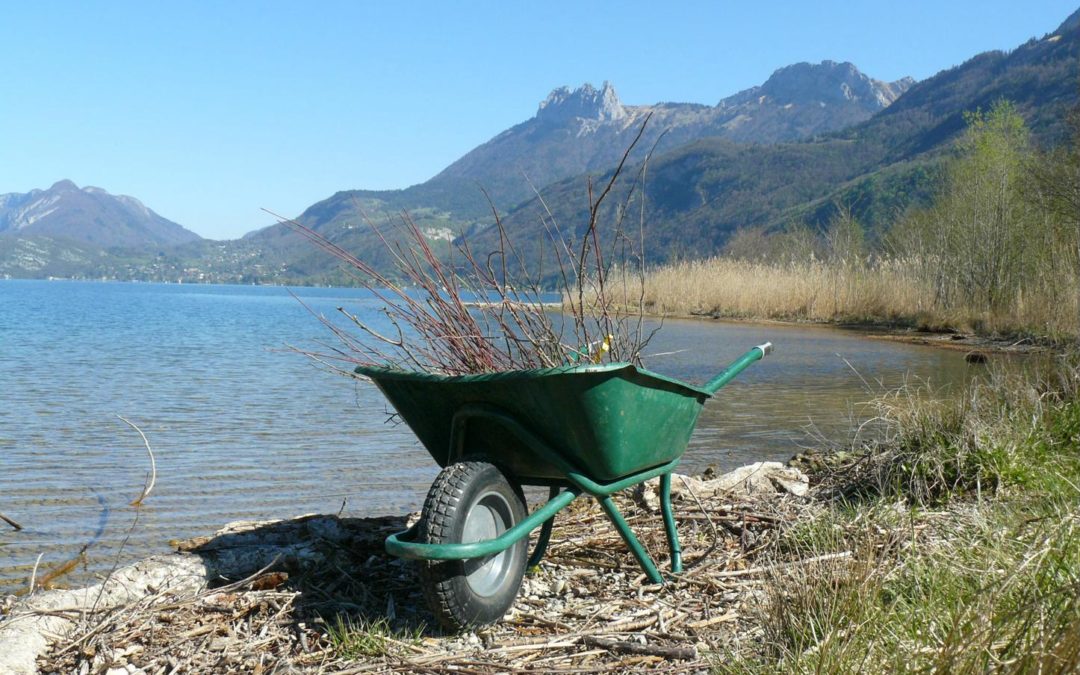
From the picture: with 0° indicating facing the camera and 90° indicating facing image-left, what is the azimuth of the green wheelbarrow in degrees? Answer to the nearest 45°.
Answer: approximately 45°
